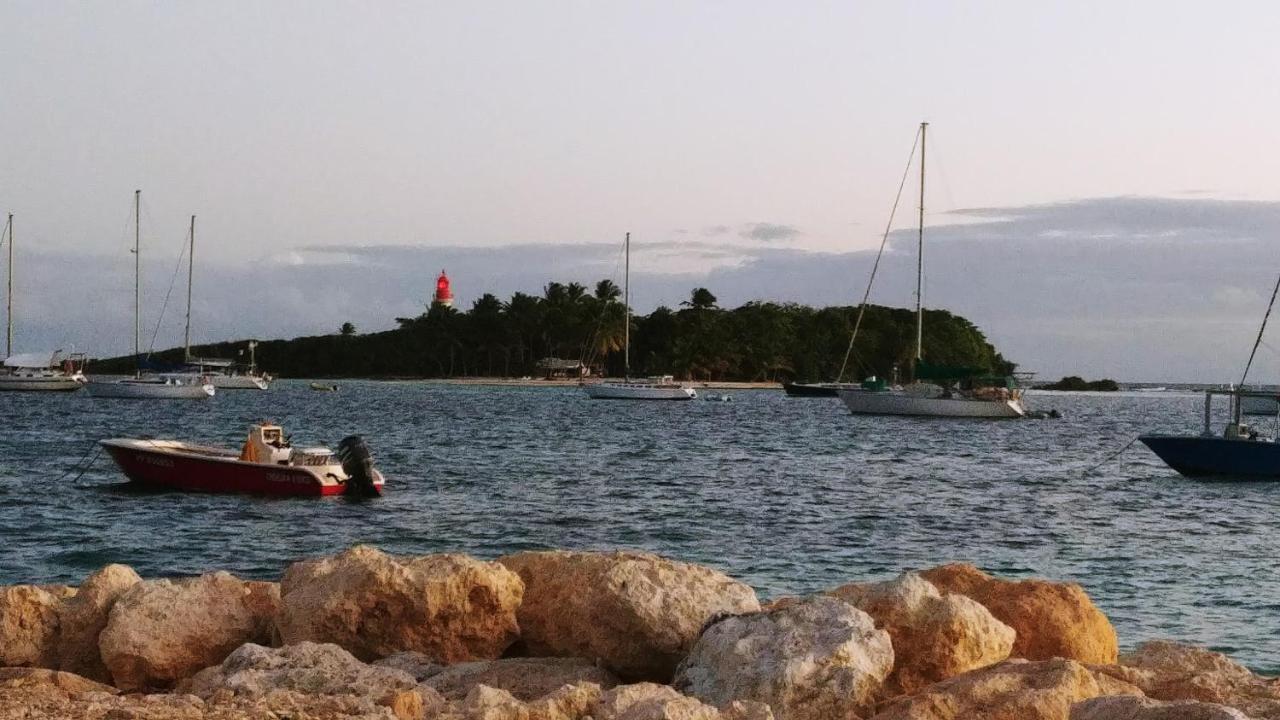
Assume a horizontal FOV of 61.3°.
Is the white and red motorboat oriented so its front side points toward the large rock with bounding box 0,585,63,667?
no

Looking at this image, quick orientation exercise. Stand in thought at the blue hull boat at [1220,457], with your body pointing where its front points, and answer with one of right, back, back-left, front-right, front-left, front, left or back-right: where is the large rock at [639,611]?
left

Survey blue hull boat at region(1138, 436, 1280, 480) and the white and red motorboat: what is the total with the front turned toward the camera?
0

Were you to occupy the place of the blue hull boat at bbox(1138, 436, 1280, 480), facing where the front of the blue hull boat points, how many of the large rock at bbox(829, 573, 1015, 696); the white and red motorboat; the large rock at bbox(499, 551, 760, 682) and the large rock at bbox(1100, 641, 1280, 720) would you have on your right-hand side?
0

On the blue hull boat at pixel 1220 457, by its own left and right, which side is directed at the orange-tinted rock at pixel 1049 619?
left

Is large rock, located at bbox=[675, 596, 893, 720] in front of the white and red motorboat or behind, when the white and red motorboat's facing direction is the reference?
behind

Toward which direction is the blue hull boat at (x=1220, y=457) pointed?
to the viewer's left

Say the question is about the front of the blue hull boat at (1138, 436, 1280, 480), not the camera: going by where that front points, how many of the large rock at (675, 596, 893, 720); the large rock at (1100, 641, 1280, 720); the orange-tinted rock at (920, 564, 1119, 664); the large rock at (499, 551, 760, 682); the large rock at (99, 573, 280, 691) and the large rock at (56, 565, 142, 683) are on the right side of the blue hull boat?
0

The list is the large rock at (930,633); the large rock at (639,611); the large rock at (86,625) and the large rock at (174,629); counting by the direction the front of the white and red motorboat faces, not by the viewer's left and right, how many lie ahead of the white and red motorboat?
0

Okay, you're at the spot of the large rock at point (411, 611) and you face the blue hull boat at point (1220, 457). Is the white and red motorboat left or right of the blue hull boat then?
left

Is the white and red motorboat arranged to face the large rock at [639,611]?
no

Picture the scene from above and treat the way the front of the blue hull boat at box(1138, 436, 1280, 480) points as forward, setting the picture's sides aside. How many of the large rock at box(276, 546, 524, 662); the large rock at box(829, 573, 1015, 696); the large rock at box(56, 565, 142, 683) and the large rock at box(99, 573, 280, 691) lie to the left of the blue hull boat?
4

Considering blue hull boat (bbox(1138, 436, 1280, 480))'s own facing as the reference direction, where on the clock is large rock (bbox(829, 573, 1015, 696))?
The large rock is roughly at 9 o'clock from the blue hull boat.

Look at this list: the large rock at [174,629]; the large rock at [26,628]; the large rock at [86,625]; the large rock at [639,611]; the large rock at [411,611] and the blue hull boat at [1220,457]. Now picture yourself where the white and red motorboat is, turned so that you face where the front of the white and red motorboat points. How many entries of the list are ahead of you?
0

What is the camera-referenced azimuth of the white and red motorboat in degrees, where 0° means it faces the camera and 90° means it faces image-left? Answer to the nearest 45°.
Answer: approximately 135°

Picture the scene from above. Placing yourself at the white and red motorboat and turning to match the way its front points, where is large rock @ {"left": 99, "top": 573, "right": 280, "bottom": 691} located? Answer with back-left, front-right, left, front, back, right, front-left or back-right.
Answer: back-left

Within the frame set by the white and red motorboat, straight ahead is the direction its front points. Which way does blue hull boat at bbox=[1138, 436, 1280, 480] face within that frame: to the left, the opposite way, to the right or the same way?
the same way
